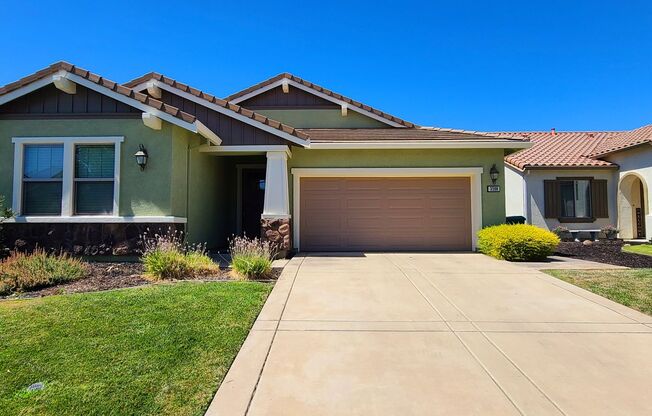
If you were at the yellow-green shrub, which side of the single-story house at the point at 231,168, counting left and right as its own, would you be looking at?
left

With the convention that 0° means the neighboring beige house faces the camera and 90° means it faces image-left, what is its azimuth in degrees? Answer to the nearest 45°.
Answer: approximately 0°

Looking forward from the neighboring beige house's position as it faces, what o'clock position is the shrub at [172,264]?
The shrub is roughly at 1 o'clock from the neighboring beige house.
